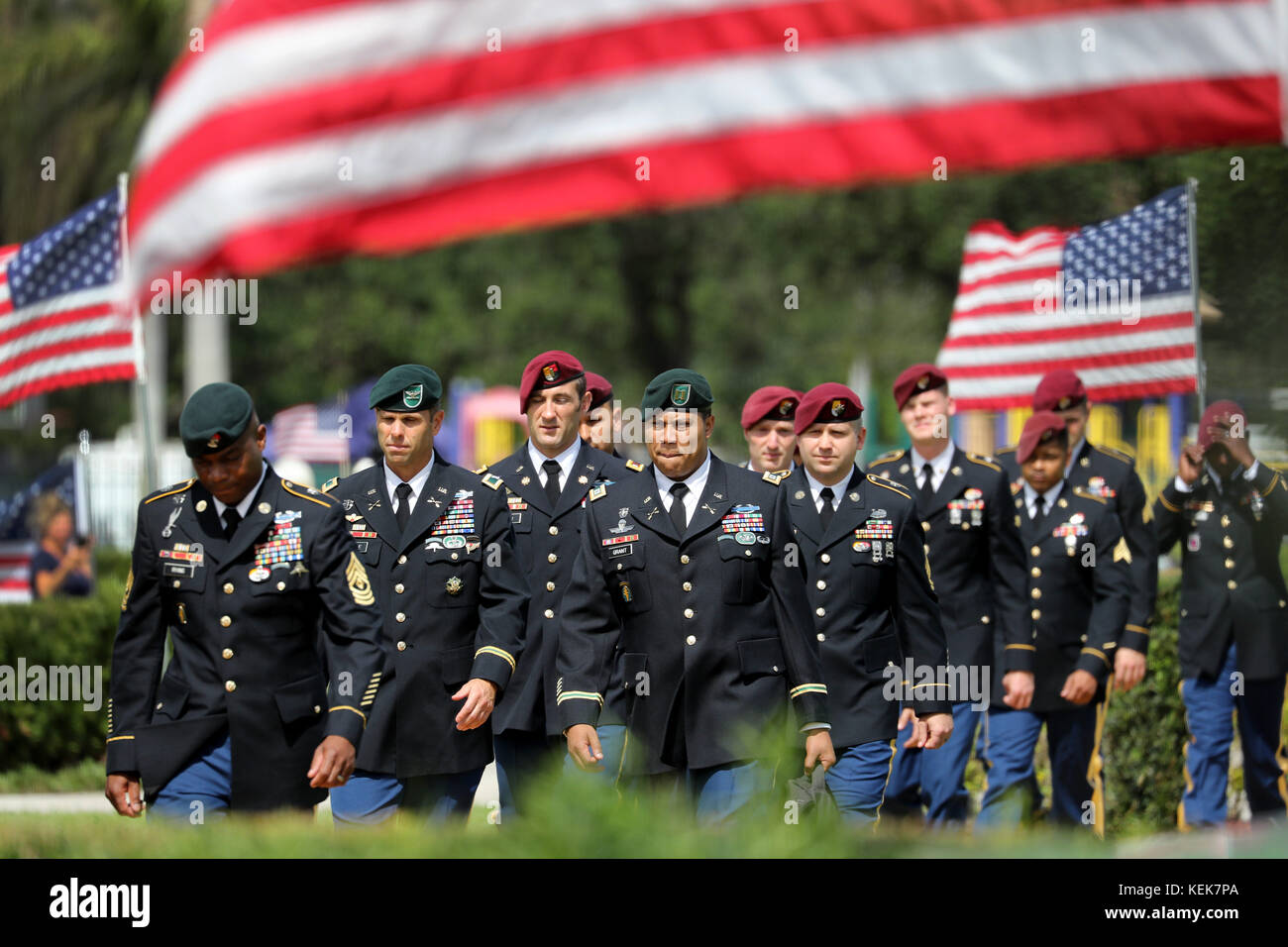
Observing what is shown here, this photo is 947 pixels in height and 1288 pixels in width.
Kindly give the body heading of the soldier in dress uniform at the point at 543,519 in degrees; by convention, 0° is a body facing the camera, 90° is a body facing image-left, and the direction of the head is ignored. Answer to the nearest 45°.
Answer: approximately 0°

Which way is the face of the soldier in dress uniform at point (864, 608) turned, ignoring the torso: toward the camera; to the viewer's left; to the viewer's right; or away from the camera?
toward the camera

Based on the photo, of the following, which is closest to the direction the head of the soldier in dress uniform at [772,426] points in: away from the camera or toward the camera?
toward the camera

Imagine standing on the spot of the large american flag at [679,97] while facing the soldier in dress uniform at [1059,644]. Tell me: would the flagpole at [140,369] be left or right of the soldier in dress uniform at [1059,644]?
left

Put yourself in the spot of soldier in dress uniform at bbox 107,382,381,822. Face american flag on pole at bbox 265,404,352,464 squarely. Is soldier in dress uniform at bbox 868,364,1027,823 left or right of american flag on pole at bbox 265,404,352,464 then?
right

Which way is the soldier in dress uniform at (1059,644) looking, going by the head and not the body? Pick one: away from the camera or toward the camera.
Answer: toward the camera

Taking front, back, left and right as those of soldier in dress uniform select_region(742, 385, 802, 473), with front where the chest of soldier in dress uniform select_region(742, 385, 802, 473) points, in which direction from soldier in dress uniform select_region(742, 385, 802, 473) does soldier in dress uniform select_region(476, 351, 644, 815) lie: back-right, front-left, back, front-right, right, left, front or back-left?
front-right

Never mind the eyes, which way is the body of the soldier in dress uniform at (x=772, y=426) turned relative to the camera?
toward the camera

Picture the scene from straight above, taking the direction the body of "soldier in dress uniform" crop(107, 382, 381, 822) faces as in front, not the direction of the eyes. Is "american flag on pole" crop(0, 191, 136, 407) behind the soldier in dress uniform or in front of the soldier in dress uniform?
behind

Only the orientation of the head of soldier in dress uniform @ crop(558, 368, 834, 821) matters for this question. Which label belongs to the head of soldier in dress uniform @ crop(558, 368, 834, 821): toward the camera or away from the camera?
toward the camera

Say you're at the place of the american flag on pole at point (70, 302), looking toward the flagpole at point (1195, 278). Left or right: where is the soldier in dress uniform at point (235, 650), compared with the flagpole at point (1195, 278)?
right

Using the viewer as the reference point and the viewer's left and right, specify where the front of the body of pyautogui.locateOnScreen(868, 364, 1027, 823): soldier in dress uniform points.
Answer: facing the viewer

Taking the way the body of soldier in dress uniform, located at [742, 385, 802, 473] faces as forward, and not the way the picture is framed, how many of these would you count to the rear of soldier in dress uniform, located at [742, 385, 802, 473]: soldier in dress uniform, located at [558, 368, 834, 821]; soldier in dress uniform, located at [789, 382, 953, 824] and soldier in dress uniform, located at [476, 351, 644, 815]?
0

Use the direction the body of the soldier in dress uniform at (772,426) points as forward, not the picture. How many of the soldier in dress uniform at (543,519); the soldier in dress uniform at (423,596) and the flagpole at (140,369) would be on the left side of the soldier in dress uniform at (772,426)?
0

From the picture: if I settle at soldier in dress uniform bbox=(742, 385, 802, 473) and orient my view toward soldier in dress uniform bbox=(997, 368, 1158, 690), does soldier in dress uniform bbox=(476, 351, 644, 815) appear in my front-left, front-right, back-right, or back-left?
back-right
